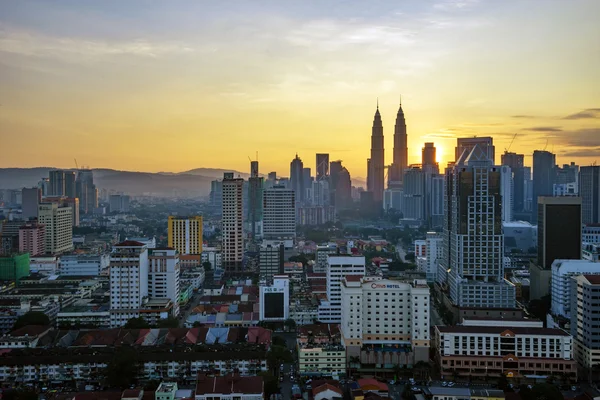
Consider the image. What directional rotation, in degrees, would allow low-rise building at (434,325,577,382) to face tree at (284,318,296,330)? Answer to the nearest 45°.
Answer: approximately 90° to its right

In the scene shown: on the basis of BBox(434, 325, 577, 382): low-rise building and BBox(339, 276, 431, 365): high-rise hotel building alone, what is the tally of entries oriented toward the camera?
2

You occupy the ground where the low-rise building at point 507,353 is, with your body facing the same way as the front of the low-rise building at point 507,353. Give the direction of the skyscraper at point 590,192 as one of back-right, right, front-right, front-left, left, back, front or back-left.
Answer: back

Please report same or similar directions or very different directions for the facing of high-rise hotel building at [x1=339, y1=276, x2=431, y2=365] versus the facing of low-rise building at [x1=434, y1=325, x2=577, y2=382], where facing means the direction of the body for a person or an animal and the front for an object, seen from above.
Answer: same or similar directions

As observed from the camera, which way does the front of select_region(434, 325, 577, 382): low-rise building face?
facing the viewer

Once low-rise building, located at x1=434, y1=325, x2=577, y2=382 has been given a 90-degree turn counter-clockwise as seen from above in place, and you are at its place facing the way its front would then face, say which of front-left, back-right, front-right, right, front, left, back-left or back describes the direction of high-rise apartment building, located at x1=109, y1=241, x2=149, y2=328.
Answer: back

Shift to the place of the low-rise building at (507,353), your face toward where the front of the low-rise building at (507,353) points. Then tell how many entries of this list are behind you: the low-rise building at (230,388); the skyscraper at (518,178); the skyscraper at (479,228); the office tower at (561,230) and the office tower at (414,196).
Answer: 4

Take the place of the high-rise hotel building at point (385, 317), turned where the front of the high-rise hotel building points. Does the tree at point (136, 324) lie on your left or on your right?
on your right

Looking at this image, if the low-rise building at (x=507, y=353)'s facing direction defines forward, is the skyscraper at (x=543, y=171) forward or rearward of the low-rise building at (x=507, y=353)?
rearward

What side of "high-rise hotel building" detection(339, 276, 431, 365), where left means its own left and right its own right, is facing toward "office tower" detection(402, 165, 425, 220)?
back

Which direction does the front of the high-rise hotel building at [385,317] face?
toward the camera

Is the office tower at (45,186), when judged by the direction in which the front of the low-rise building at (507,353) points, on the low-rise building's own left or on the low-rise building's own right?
on the low-rise building's own right

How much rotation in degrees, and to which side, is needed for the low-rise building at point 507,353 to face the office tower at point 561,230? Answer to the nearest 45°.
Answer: approximately 180°

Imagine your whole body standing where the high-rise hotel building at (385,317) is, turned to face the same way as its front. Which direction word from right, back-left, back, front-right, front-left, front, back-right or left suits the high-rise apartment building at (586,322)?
left

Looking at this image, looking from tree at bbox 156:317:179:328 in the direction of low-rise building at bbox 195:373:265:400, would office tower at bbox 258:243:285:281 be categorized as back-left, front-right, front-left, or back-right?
back-left
